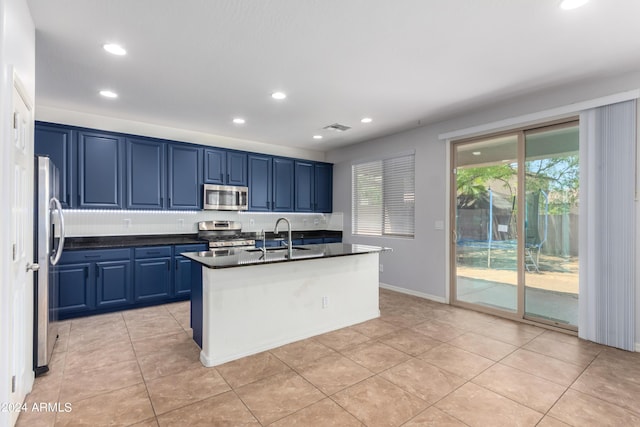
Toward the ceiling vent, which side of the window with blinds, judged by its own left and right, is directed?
front

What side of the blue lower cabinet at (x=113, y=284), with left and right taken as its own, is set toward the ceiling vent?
left

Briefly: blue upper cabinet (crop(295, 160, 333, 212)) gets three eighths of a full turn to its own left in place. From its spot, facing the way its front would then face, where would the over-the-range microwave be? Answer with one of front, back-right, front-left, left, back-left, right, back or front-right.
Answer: back-left

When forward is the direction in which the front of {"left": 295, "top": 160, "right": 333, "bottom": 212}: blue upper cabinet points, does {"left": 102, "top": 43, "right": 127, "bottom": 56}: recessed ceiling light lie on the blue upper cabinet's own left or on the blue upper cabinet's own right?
on the blue upper cabinet's own right

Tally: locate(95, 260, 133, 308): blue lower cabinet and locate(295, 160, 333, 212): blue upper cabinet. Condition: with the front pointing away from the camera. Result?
0

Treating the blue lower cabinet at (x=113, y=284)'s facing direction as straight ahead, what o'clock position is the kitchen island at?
The kitchen island is roughly at 11 o'clock from the blue lower cabinet.

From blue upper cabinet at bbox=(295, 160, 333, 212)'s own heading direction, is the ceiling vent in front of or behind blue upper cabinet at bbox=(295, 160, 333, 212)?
in front

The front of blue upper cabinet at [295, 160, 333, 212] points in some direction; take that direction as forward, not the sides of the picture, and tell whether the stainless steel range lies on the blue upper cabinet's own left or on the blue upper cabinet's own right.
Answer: on the blue upper cabinet's own right

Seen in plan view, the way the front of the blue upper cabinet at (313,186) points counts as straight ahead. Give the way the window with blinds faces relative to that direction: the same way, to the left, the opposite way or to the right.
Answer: to the right

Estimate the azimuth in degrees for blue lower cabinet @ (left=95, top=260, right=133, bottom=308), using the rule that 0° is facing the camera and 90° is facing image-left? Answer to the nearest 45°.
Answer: approximately 0°
